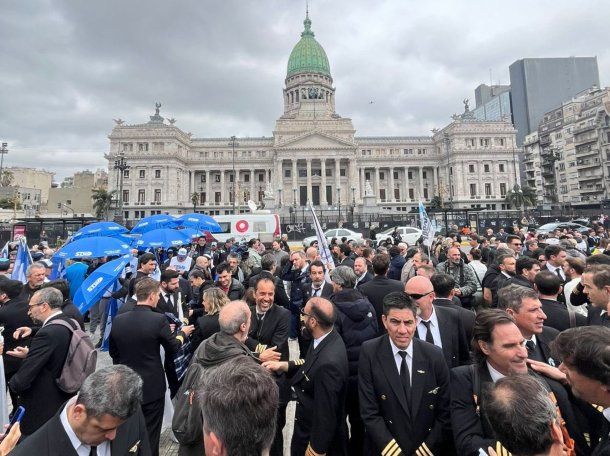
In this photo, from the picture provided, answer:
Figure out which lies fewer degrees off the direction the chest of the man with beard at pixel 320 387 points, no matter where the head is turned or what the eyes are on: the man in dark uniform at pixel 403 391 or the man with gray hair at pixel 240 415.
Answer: the man with gray hair

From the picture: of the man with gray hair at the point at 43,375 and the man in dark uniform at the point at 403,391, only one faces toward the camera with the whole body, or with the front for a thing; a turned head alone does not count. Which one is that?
the man in dark uniform

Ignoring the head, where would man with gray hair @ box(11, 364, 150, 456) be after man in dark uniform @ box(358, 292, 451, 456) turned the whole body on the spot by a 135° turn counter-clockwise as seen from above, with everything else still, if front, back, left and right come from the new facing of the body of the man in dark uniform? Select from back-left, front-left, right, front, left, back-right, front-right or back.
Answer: back

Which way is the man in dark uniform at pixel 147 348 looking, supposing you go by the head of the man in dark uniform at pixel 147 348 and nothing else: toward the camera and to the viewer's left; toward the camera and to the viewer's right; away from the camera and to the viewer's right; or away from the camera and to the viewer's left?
away from the camera and to the viewer's right

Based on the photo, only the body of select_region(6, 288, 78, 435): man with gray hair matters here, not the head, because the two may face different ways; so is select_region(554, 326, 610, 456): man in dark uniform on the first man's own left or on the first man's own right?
on the first man's own left

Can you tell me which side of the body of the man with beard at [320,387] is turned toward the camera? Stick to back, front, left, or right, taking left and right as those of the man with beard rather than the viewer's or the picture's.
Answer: left

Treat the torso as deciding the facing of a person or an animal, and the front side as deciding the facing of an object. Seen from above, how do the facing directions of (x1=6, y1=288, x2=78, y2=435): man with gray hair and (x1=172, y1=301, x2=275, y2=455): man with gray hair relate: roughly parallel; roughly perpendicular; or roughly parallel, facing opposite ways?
roughly parallel, facing opposite ways

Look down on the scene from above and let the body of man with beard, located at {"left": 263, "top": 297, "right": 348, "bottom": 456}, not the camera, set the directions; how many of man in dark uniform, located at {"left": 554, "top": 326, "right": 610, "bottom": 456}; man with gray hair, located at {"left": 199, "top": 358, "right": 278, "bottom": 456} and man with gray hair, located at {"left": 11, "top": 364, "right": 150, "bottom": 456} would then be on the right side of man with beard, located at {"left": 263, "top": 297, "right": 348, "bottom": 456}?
0

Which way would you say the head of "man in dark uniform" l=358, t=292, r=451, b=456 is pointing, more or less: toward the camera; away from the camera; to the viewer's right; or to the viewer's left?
toward the camera

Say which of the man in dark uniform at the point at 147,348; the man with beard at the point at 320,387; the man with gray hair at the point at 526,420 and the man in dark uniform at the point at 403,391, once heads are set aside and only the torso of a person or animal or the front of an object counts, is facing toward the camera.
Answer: the man in dark uniform at the point at 403,391

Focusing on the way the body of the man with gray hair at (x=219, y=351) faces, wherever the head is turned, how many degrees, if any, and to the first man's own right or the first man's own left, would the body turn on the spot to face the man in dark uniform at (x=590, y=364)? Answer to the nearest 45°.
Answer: approximately 90° to the first man's own right

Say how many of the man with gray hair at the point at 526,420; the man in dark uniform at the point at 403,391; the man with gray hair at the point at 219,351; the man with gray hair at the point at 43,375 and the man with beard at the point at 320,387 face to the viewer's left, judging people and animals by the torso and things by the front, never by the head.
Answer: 2

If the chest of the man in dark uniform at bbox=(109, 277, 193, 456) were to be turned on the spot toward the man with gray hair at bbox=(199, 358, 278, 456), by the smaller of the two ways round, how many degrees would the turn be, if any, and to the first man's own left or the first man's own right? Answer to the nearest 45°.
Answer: approximately 135° to the first man's own right

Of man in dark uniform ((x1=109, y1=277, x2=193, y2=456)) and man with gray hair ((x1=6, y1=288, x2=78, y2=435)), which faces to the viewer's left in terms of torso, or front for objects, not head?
the man with gray hair

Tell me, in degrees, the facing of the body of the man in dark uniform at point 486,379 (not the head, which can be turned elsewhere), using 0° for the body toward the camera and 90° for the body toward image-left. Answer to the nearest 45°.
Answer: approximately 315°

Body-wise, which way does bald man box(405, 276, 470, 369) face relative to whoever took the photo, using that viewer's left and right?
facing the viewer and to the left of the viewer
